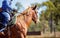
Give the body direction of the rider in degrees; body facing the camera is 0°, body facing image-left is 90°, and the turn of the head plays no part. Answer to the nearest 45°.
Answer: approximately 270°

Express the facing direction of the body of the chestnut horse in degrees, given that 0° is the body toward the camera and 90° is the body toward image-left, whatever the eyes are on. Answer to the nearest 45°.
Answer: approximately 270°
